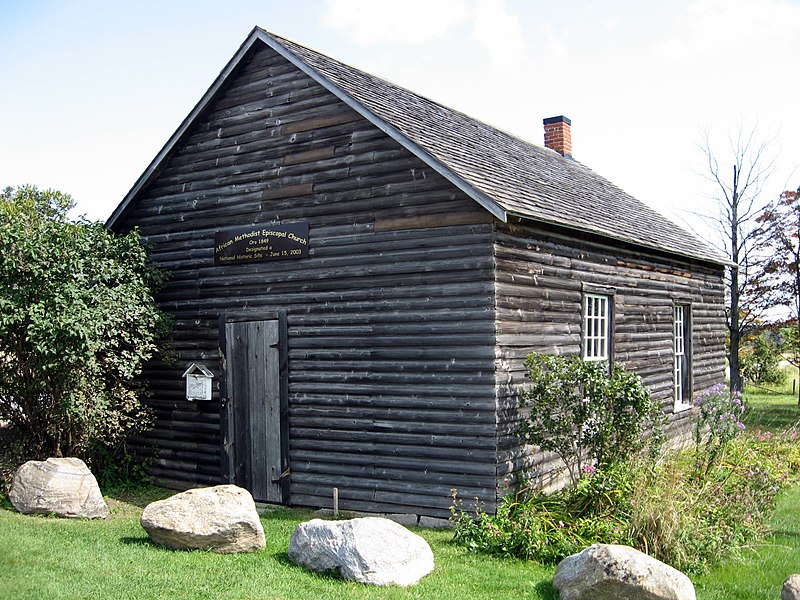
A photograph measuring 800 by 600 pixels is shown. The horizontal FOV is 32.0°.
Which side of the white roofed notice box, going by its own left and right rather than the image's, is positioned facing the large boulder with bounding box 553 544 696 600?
left

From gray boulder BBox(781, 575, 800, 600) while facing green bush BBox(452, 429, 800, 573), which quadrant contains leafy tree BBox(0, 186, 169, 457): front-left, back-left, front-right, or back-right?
front-left

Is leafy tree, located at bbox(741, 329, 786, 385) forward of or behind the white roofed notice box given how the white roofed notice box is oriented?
behind

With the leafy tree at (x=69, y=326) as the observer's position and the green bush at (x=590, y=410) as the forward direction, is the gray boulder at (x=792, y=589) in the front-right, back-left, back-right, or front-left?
front-right

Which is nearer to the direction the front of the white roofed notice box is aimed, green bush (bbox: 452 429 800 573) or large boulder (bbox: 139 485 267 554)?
the large boulder

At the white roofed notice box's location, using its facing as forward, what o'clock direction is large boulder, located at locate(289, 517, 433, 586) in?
The large boulder is roughly at 10 o'clock from the white roofed notice box.

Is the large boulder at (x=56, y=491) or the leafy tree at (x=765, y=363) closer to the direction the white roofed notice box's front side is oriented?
the large boulder

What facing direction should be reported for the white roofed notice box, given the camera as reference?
facing the viewer and to the left of the viewer

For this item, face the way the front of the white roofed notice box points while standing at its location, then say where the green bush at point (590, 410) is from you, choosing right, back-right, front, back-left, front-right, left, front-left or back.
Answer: left

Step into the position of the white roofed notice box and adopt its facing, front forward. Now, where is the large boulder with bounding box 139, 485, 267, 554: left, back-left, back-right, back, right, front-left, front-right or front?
front-left
